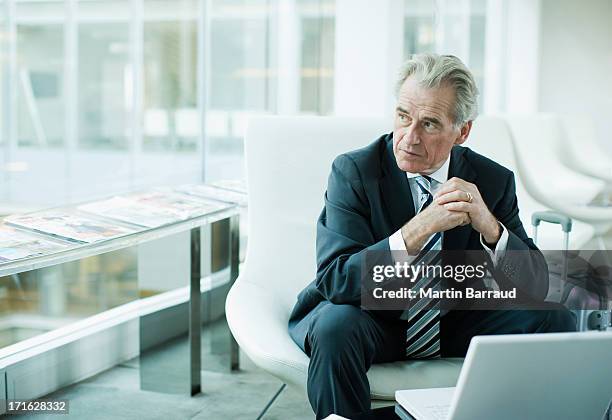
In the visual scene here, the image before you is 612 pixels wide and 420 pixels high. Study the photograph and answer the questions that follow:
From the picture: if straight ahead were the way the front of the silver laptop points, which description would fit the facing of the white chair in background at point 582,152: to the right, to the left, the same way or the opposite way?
the opposite way

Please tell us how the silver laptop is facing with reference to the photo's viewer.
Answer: facing away from the viewer and to the left of the viewer

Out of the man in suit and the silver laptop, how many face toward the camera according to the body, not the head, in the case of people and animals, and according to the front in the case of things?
1

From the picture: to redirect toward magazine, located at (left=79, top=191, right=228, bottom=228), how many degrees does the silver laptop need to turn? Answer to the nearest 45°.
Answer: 0° — it already faces it

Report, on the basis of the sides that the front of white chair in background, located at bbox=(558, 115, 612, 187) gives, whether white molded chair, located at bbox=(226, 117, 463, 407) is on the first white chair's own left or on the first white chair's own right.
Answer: on the first white chair's own right

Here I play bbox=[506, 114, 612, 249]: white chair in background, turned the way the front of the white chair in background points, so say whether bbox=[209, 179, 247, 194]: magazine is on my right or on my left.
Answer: on my right

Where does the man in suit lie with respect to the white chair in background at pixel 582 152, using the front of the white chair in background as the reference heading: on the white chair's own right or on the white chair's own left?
on the white chair's own right

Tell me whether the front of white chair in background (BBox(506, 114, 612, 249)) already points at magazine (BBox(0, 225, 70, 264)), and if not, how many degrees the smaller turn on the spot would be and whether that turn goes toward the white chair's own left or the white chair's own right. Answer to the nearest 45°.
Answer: approximately 45° to the white chair's own right

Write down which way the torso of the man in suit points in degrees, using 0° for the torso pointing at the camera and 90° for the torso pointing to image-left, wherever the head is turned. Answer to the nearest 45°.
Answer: approximately 0°
